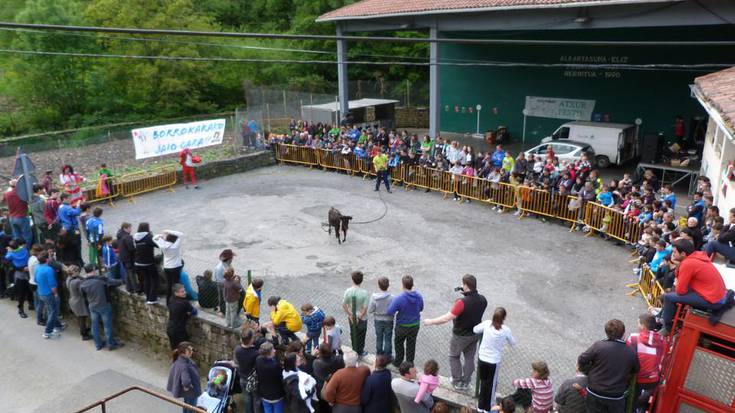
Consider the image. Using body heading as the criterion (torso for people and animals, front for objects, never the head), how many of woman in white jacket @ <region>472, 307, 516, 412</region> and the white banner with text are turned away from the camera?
1

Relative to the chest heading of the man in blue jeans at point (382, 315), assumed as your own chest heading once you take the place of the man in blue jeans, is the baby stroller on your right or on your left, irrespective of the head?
on your left

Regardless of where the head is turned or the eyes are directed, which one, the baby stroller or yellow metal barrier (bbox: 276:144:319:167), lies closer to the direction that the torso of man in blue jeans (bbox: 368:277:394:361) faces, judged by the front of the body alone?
the yellow metal barrier

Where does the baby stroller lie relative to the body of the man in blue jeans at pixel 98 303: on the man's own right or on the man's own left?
on the man's own right

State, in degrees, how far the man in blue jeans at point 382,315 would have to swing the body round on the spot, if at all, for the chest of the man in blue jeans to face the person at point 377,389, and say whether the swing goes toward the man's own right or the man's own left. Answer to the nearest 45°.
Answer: approximately 180°

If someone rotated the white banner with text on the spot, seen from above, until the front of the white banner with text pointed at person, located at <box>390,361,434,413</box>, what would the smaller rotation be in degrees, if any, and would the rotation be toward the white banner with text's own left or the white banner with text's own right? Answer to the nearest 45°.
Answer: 0° — it already faces them

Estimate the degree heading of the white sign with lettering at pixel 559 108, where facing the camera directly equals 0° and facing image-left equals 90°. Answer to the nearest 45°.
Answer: approximately 0°

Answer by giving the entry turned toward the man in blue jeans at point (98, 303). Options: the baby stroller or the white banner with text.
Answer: the white banner with text

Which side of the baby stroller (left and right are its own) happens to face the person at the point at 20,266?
right

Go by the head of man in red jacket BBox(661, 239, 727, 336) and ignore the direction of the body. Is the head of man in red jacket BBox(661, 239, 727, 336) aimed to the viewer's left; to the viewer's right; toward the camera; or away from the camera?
to the viewer's left

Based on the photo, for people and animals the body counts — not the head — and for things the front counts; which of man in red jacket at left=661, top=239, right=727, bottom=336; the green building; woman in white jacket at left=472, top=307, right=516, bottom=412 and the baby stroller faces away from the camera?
the woman in white jacket

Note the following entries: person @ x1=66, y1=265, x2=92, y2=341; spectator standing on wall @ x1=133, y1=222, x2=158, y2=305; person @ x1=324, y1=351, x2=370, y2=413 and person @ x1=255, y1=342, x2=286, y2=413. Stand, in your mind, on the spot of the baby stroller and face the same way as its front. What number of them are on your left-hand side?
2
